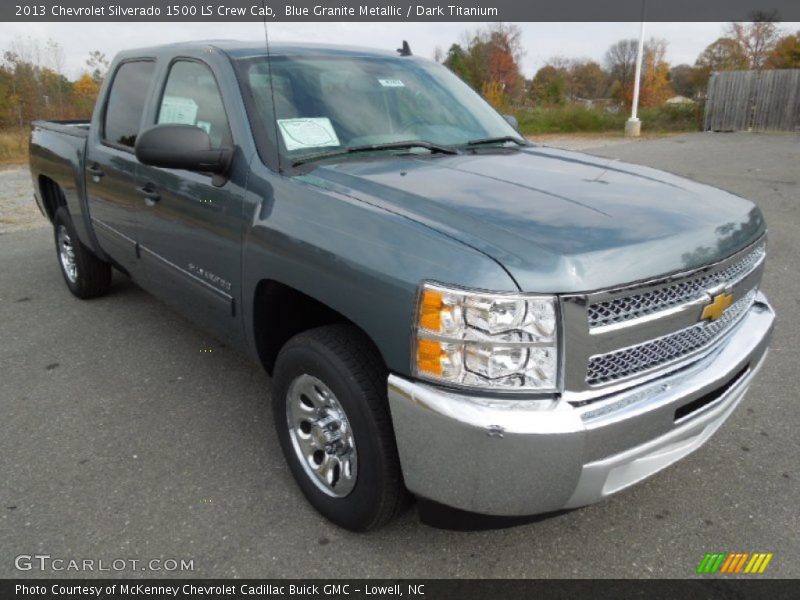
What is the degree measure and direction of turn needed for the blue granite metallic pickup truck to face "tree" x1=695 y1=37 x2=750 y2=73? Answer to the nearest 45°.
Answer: approximately 90° to its left

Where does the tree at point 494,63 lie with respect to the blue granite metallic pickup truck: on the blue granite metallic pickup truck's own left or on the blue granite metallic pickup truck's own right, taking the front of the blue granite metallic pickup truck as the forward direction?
on the blue granite metallic pickup truck's own left

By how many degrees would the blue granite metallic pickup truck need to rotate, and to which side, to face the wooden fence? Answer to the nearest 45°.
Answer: approximately 90° to its left

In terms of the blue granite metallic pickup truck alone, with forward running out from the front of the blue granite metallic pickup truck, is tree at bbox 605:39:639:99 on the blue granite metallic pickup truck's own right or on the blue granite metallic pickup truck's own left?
on the blue granite metallic pickup truck's own left

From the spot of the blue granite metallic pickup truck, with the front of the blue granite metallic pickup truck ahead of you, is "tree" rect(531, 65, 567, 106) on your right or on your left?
on your left

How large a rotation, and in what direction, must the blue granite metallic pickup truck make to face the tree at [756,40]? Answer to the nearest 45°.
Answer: approximately 90° to its left

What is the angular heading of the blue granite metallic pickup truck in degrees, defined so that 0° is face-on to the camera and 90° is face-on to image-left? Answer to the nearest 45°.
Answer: approximately 315°
